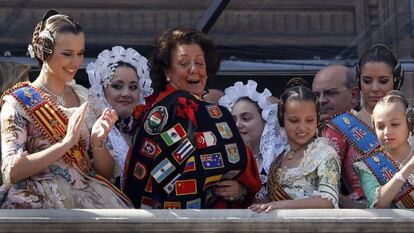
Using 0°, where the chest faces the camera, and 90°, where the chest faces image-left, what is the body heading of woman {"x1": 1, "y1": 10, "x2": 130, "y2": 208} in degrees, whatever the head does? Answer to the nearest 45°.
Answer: approximately 315°
